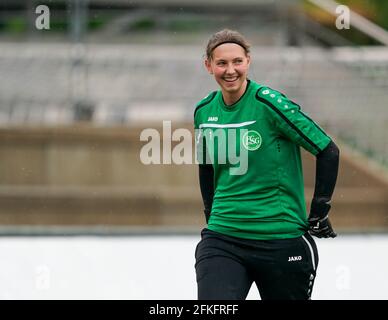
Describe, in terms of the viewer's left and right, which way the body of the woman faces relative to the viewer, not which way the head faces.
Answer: facing the viewer and to the left of the viewer
